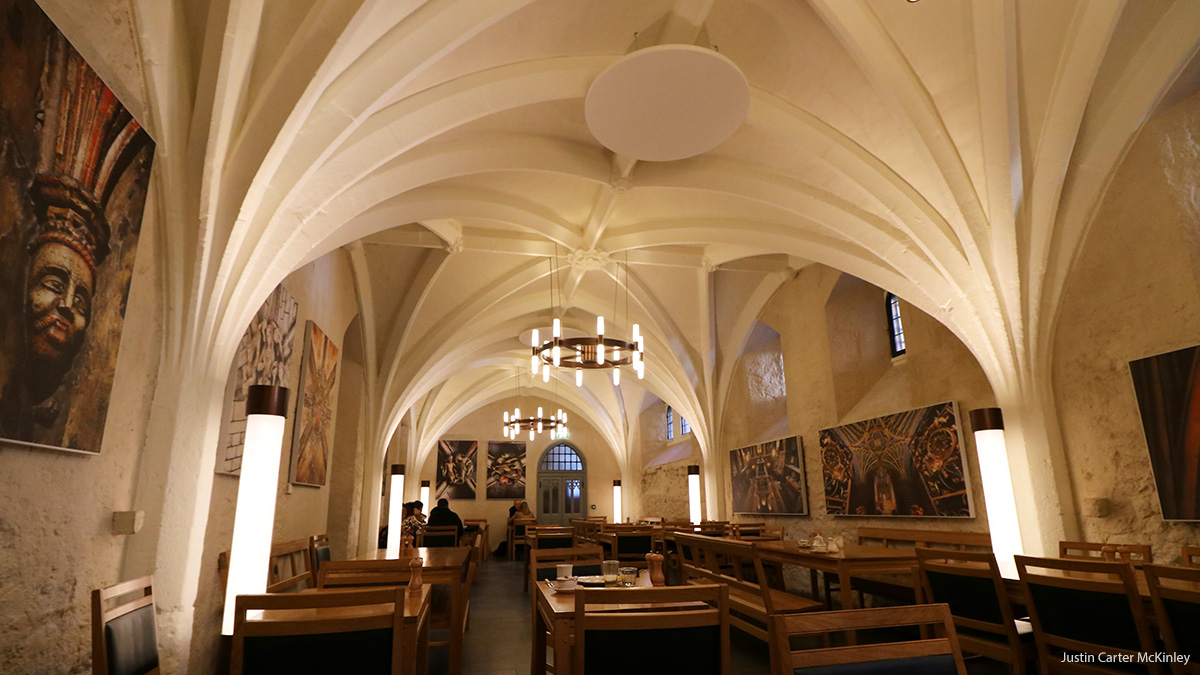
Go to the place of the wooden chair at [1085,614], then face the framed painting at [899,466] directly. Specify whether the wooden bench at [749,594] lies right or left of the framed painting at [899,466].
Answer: left

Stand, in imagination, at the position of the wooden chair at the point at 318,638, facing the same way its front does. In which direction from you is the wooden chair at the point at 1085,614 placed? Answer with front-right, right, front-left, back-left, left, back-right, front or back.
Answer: right

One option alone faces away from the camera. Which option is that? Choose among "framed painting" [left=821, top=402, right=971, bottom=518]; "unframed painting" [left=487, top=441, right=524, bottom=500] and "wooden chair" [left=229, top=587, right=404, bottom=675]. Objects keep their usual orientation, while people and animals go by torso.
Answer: the wooden chair

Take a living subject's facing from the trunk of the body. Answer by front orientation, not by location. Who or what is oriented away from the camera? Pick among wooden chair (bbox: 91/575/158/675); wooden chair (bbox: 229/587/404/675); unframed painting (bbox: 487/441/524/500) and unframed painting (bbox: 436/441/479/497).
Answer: wooden chair (bbox: 229/587/404/675)

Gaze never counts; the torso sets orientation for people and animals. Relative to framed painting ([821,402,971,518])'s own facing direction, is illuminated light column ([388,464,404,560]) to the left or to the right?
on its right

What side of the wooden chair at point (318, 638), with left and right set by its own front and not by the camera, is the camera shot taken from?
back

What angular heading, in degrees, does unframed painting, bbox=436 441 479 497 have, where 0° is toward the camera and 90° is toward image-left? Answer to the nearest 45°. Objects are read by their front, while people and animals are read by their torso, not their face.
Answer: approximately 0°

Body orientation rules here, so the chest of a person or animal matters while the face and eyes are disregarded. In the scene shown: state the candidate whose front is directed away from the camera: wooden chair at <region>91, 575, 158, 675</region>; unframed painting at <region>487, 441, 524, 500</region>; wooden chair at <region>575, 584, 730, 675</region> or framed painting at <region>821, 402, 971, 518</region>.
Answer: wooden chair at <region>575, 584, 730, 675</region>

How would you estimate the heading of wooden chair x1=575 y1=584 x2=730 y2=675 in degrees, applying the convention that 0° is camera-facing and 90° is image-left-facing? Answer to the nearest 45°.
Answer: approximately 180°

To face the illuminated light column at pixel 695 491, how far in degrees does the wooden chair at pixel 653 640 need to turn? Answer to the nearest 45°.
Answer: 0° — it already faces it

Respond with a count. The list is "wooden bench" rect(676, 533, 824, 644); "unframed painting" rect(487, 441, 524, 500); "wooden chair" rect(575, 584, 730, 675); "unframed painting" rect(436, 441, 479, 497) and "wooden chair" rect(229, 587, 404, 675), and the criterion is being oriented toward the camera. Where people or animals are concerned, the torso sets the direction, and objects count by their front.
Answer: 2

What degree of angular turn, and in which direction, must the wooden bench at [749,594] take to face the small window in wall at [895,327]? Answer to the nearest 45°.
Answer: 0° — it already faces it

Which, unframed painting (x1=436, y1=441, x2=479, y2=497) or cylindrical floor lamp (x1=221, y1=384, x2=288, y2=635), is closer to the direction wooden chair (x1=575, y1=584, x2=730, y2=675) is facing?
the unframed painting

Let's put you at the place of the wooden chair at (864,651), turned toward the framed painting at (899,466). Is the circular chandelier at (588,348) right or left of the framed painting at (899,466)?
left

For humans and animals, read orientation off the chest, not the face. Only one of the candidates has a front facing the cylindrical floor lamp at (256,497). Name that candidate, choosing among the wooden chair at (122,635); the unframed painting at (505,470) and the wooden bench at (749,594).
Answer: the unframed painting

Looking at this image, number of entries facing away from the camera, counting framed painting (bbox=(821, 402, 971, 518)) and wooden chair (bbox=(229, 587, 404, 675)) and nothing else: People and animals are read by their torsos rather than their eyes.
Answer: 1

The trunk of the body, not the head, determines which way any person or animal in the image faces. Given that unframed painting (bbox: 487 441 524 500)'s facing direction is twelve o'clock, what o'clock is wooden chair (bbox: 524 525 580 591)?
The wooden chair is roughly at 12 o'clock from the unframed painting.
